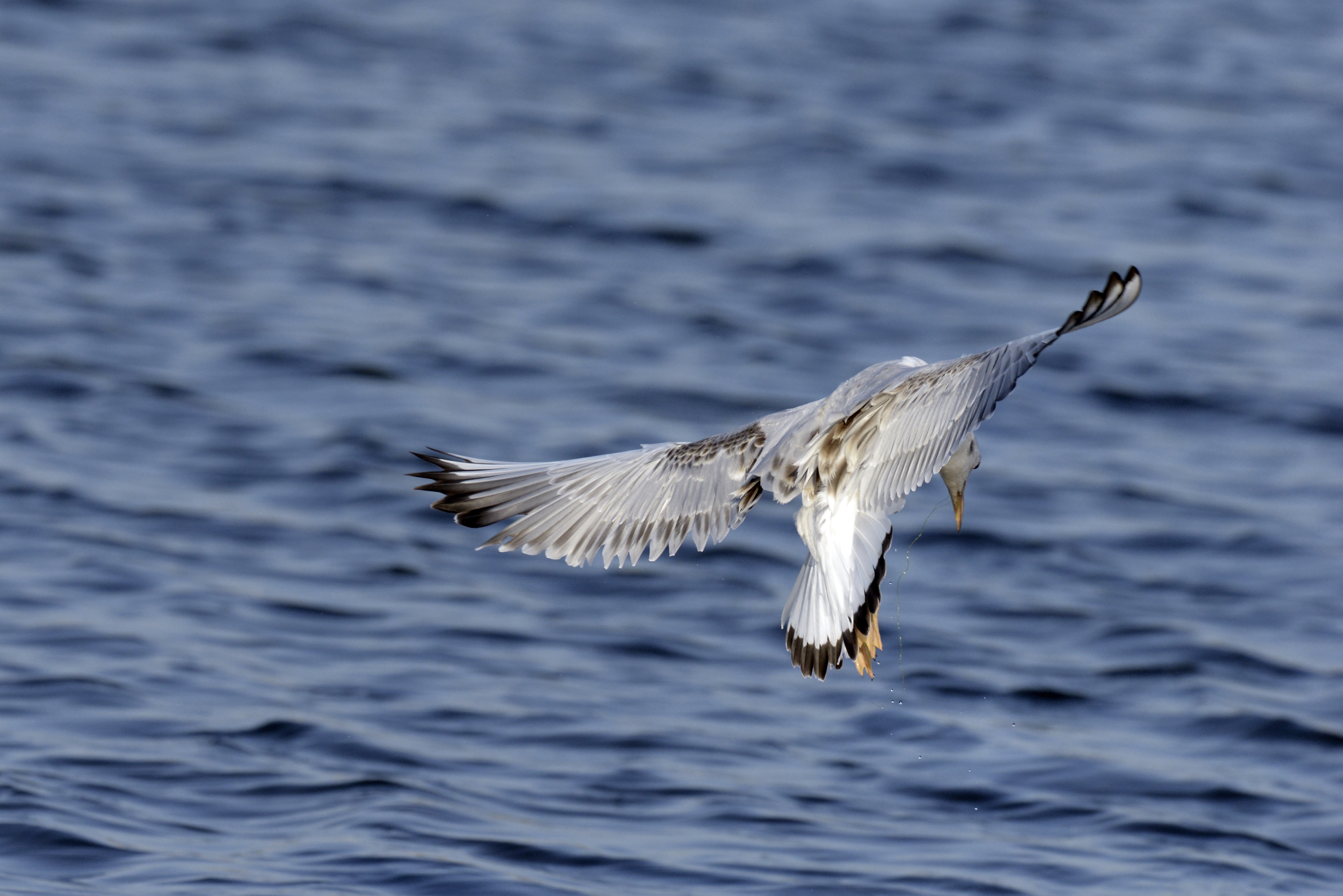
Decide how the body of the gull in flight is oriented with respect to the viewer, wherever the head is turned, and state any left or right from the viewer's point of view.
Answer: facing away from the viewer and to the right of the viewer
